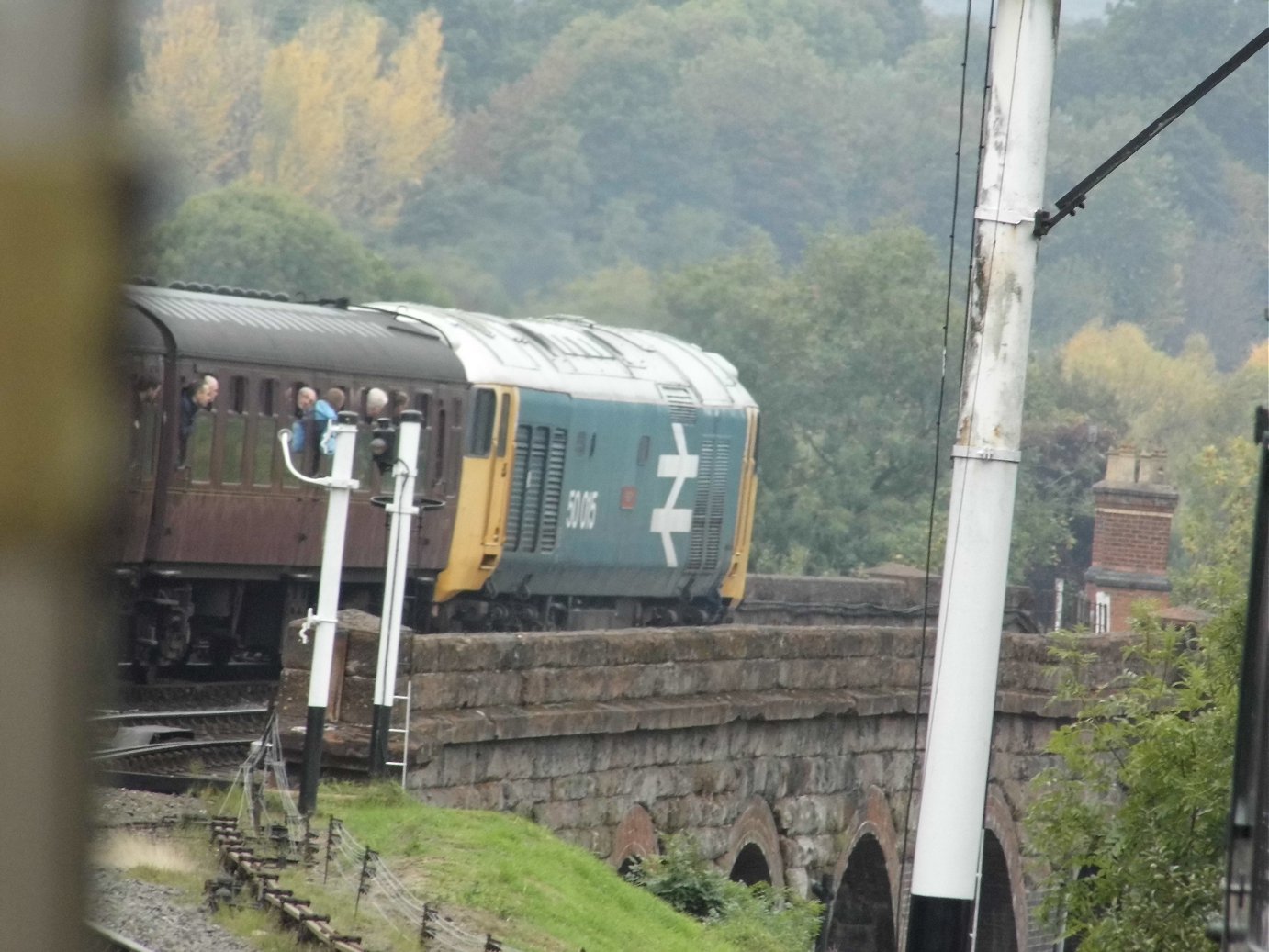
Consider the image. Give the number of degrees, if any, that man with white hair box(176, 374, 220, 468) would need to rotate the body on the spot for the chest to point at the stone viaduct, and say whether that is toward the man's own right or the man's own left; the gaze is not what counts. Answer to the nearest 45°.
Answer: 0° — they already face it

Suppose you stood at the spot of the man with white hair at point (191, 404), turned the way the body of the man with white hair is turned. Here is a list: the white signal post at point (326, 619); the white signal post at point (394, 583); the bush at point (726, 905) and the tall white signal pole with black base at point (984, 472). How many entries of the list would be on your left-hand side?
0

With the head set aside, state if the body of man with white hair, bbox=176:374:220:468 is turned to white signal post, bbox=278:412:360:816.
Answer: no

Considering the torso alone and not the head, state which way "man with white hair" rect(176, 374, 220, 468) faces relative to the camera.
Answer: to the viewer's right

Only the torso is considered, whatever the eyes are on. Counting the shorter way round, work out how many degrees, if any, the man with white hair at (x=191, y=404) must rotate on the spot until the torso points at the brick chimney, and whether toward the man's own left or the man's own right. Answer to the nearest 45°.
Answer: approximately 45° to the man's own left

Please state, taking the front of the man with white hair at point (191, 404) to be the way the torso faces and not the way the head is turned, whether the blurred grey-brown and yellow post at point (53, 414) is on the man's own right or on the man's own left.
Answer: on the man's own right

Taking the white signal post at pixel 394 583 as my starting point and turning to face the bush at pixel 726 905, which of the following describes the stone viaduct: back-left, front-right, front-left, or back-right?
front-left

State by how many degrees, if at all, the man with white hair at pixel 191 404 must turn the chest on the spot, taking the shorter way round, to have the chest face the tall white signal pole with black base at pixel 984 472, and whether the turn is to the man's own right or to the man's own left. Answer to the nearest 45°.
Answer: approximately 90° to the man's own right

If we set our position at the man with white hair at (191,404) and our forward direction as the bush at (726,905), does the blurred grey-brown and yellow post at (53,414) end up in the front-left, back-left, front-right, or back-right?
front-right

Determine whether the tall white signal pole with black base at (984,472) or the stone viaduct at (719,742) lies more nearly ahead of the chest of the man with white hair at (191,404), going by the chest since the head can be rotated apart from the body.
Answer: the stone viaduct

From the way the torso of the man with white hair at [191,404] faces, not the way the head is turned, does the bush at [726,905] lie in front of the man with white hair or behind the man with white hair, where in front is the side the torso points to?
in front
